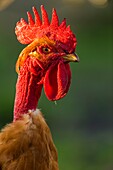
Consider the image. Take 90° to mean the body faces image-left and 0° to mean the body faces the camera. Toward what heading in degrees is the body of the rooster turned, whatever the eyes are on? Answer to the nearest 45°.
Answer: approximately 270°
